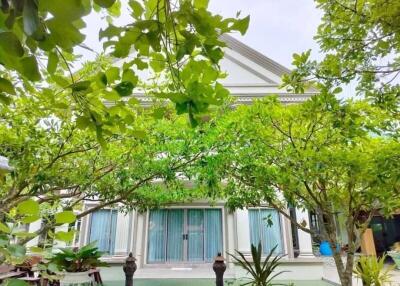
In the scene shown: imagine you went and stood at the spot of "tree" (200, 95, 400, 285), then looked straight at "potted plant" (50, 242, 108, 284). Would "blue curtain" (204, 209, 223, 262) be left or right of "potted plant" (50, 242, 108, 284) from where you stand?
right

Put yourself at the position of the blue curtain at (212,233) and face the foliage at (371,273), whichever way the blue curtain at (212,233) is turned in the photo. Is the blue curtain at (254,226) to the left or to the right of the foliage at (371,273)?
left

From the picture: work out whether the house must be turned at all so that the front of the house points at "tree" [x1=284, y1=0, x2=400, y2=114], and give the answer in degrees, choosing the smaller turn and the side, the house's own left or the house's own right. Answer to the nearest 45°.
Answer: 0° — it already faces it

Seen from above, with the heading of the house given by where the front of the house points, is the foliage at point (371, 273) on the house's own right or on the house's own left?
on the house's own left

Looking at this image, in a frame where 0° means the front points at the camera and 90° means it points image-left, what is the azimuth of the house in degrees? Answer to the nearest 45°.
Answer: approximately 0°

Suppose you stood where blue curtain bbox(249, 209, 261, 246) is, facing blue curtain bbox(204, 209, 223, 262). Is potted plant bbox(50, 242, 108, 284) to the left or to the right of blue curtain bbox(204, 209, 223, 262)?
left

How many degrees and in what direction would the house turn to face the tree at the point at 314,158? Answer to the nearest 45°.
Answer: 0° — it already faces it

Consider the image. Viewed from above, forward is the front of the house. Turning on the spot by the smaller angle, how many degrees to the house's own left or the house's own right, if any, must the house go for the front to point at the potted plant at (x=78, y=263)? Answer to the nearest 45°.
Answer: approximately 45° to the house's own right
